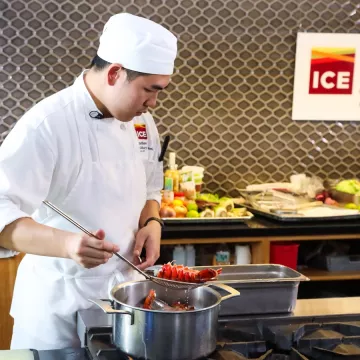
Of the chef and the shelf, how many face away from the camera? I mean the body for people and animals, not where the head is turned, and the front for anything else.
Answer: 0

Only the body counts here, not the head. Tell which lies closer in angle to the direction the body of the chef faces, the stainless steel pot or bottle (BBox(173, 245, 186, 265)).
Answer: the stainless steel pot

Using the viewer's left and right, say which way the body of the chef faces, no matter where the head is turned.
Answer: facing the viewer and to the right of the viewer

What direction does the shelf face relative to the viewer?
toward the camera

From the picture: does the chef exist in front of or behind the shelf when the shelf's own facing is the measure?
in front

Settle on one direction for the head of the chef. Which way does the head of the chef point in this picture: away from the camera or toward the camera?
toward the camera

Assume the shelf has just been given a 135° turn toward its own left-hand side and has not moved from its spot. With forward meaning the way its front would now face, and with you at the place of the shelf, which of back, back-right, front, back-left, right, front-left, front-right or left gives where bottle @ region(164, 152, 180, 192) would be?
back-left

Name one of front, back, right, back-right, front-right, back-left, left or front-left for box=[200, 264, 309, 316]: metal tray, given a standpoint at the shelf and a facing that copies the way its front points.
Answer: front

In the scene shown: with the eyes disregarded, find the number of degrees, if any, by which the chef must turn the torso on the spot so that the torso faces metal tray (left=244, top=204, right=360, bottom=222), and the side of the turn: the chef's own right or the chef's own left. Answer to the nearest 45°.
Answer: approximately 90° to the chef's own left
